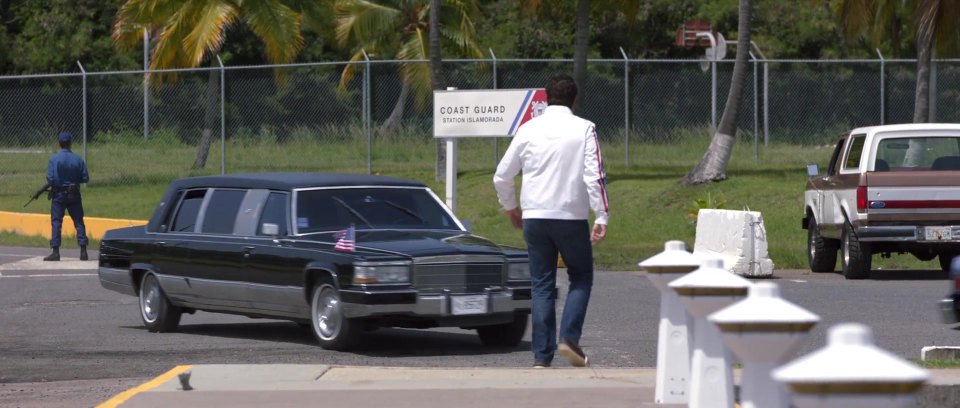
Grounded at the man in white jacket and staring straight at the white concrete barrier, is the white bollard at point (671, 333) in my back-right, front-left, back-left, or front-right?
back-right

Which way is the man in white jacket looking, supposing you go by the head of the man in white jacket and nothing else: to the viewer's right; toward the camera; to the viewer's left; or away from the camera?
away from the camera

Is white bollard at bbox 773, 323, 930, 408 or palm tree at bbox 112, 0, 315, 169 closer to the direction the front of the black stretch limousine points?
the white bollard

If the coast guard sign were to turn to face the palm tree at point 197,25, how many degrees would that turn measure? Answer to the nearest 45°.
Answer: approximately 135° to its right

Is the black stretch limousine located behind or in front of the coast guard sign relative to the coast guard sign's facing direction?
in front

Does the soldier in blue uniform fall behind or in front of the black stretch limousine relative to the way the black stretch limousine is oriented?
behind

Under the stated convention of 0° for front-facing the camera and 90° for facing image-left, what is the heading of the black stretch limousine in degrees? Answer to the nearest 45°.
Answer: approximately 315°

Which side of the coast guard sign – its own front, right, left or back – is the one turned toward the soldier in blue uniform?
right

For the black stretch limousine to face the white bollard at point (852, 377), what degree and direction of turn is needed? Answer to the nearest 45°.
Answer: approximately 45° to its right

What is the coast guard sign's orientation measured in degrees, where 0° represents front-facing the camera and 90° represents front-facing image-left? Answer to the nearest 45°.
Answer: approximately 0°

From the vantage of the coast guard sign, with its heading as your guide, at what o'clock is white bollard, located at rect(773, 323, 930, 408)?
The white bollard is roughly at 12 o'clock from the coast guard sign.

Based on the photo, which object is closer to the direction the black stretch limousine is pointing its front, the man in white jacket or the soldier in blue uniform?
the man in white jacket

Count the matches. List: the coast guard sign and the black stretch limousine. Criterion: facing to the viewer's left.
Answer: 0

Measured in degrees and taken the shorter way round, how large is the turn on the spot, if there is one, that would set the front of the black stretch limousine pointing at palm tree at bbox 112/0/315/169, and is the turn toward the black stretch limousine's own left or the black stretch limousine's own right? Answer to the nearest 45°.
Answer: approximately 135° to the black stretch limousine's own left

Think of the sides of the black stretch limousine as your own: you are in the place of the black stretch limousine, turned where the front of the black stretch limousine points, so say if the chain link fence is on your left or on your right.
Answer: on your left
